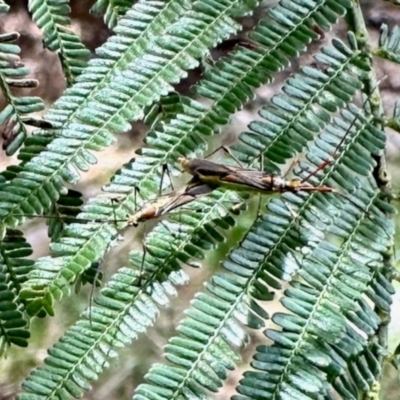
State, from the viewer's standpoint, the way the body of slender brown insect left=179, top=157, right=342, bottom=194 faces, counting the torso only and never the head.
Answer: to the viewer's right
